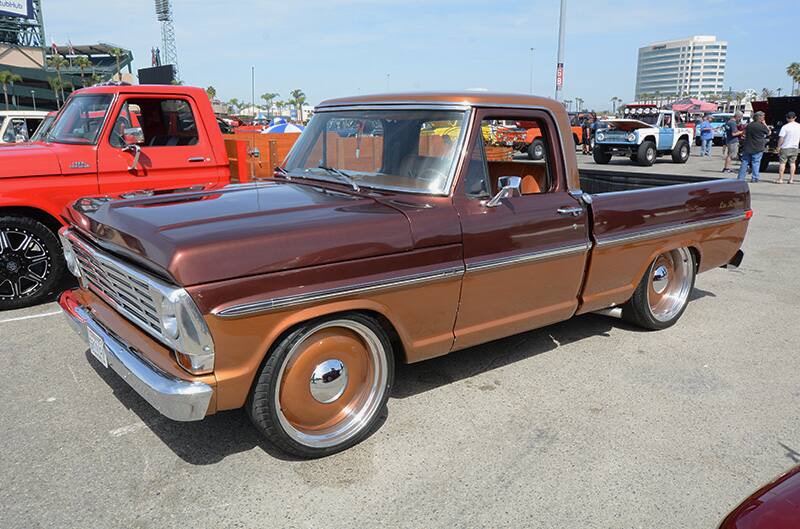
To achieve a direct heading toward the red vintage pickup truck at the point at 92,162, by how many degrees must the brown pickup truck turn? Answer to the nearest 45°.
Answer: approximately 90° to its right

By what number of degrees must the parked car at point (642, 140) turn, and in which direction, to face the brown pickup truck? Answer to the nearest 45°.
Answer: approximately 45° to its left

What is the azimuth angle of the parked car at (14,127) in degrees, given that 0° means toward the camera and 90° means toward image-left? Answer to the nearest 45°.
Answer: approximately 45°

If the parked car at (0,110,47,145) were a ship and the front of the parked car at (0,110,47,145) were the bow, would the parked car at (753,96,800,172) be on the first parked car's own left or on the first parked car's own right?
on the first parked car's own left

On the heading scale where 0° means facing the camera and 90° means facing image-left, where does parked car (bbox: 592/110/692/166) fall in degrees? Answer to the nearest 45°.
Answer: approximately 45°

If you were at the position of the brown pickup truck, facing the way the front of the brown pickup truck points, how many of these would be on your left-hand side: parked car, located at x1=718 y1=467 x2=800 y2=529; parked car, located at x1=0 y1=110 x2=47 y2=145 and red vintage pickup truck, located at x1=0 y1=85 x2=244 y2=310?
1

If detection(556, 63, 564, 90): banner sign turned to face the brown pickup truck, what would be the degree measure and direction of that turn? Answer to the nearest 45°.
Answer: approximately 45° to its right

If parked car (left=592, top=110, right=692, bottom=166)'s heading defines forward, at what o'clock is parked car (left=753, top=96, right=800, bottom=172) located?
parked car (left=753, top=96, right=800, bottom=172) is roughly at 8 o'clock from parked car (left=592, top=110, right=692, bottom=166).
